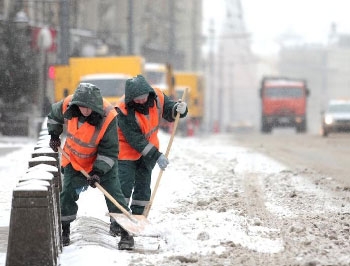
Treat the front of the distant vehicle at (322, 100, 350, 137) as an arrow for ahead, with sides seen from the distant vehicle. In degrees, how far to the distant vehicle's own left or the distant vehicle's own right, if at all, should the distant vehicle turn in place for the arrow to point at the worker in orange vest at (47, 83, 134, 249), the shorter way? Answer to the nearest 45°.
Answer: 0° — it already faces them

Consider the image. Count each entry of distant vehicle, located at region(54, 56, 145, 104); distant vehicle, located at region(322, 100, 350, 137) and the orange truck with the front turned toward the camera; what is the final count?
3

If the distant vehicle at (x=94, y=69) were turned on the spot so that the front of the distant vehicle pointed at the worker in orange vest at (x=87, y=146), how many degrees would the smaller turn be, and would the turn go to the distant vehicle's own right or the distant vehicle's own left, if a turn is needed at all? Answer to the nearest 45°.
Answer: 0° — it already faces them

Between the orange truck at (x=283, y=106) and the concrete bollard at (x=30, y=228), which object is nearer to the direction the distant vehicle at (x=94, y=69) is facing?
the concrete bollard

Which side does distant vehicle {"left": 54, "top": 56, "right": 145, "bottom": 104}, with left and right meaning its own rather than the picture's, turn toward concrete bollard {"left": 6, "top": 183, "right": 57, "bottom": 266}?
front

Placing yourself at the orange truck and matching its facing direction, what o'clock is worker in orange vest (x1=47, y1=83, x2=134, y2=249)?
The worker in orange vest is roughly at 12 o'clock from the orange truck.

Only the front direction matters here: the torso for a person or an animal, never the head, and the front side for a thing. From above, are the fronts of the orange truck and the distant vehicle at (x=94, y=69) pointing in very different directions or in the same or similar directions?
same or similar directions

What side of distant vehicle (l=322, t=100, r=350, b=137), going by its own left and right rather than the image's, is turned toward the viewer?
front

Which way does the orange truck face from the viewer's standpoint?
toward the camera

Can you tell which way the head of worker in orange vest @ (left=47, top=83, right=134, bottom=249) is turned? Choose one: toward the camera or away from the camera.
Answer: toward the camera

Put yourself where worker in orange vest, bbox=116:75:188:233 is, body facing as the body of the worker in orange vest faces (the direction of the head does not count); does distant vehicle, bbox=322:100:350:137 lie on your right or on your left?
on your left

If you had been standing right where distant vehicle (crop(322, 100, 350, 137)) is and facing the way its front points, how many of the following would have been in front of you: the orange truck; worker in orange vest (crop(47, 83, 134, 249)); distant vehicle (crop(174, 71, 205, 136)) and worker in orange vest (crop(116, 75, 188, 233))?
2

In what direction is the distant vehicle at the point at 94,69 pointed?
toward the camera
